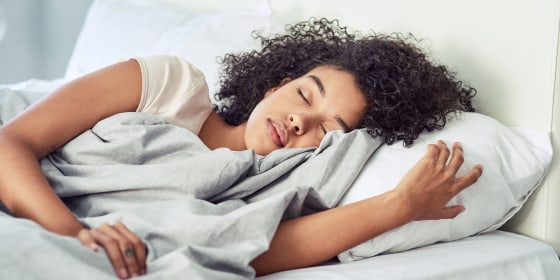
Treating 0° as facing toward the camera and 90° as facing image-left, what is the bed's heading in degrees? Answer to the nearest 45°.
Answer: approximately 45°
